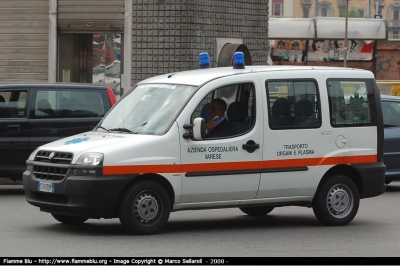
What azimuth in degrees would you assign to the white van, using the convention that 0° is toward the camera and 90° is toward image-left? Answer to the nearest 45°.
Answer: approximately 45°

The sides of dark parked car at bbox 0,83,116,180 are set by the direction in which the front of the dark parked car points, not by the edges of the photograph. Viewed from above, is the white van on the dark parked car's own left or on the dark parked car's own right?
on the dark parked car's own left

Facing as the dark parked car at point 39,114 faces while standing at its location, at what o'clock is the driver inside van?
The driver inside van is roughly at 8 o'clock from the dark parked car.

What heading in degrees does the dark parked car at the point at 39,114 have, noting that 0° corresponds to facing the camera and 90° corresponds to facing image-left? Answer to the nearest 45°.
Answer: approximately 90°

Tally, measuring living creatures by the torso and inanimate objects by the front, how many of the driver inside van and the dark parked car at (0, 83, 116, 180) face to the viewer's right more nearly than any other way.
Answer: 0

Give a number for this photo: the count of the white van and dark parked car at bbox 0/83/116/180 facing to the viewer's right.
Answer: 0

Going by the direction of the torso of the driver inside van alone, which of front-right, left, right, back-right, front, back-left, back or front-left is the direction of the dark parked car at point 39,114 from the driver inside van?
right

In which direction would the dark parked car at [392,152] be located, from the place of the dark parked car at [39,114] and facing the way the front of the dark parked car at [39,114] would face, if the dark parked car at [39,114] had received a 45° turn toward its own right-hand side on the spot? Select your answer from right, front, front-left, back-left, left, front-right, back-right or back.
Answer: back-right

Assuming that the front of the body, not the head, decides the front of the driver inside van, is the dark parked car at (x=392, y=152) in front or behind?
behind

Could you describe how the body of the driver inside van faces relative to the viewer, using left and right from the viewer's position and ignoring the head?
facing the viewer and to the left of the viewer
